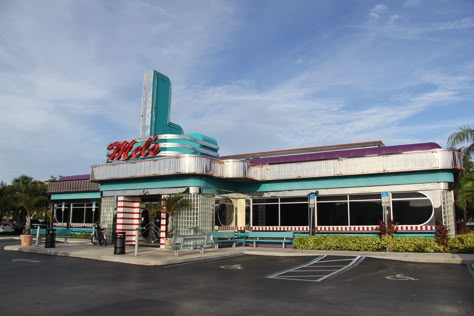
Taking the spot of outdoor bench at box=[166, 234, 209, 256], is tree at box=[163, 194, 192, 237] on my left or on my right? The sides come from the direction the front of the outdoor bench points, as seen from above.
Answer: on my right

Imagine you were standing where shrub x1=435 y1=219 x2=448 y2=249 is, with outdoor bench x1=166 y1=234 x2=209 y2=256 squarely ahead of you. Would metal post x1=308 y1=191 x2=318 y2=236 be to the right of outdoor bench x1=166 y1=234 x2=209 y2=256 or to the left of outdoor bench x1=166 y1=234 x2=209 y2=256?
right

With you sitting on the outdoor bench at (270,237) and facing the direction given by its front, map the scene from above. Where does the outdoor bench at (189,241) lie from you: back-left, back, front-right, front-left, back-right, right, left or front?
front-right

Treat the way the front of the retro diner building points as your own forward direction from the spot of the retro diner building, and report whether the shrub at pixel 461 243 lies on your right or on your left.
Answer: on your left

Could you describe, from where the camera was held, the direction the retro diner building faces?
facing the viewer and to the left of the viewer

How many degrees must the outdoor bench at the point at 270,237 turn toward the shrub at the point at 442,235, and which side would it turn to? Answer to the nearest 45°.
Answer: approximately 45° to its left

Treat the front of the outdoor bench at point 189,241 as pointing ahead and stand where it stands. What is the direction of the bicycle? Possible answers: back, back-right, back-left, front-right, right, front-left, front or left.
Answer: right

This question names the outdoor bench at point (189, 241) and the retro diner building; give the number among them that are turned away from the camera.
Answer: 0

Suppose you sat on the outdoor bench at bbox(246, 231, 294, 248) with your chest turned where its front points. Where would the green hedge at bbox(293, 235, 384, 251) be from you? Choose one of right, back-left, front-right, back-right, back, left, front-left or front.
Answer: front-left

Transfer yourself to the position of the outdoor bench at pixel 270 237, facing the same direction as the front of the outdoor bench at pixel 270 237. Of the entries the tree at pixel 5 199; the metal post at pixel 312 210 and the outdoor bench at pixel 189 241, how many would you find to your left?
1

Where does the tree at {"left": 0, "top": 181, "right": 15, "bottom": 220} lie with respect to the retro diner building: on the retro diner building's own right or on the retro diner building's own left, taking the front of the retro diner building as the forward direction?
on the retro diner building's own right

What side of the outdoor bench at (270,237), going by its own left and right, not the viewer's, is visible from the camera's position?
front
